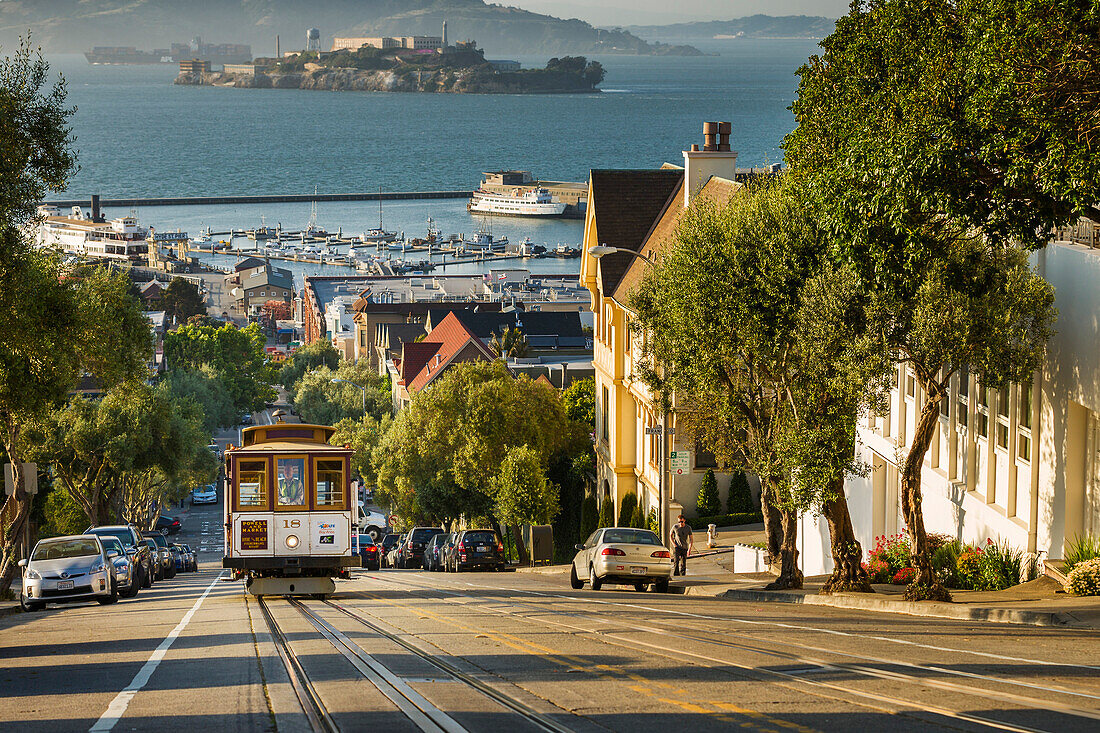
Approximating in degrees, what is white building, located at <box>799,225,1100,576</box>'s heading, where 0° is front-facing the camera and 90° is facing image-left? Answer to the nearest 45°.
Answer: approximately 45°

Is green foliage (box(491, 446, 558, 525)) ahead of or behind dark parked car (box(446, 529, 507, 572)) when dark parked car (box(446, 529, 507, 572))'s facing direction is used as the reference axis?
ahead

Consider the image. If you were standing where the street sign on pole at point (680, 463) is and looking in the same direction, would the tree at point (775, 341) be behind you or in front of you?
in front

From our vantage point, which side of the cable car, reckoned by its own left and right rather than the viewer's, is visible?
front

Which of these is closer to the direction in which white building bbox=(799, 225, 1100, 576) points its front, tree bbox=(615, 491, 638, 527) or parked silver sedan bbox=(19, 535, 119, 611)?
the parked silver sedan

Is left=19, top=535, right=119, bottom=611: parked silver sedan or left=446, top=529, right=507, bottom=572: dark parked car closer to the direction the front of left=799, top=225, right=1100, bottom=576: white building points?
the parked silver sedan

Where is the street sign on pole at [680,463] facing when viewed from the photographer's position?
facing the viewer

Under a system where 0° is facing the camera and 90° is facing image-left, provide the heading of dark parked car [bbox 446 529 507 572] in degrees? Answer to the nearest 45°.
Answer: approximately 180°

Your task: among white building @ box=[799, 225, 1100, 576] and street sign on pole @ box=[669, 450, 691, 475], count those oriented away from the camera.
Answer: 0

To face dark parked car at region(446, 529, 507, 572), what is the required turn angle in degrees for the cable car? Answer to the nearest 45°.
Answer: approximately 180°

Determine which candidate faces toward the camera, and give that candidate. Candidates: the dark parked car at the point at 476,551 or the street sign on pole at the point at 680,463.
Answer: the street sign on pole
